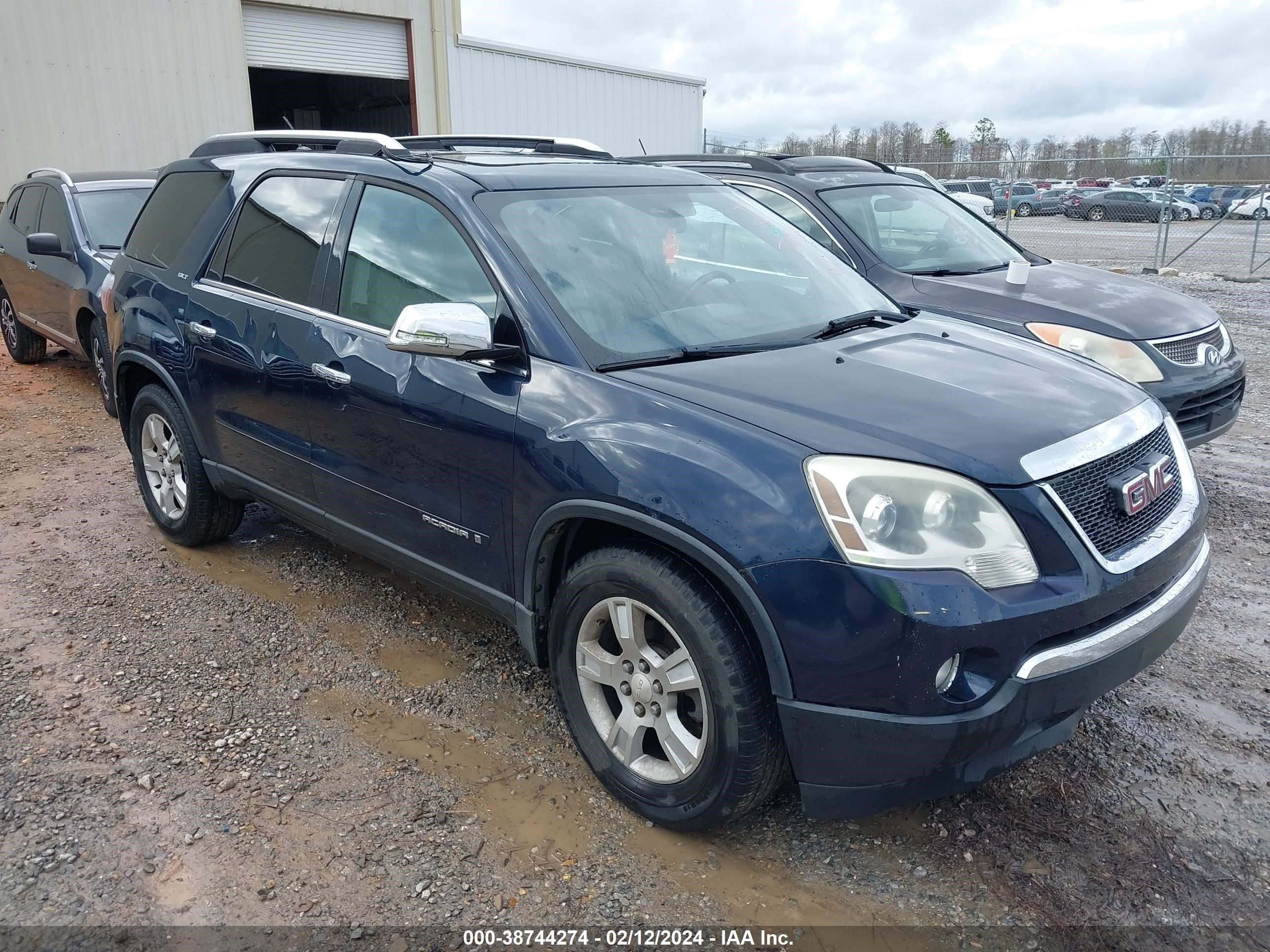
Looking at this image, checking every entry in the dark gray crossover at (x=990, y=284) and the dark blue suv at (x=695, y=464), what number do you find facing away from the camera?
0

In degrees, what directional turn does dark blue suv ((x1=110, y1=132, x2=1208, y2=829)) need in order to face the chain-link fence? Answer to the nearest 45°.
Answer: approximately 90° to its left

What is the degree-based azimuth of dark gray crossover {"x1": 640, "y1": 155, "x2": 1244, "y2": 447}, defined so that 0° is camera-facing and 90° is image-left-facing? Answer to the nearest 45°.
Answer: approximately 315°

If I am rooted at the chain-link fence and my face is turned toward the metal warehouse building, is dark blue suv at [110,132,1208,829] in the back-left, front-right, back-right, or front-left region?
front-left

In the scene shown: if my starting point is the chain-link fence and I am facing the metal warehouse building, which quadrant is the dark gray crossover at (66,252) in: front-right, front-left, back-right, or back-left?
front-left

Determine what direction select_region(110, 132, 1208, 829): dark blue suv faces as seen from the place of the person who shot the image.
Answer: facing the viewer and to the right of the viewer

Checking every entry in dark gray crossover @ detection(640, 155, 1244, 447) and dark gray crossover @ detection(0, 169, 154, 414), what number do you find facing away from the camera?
0

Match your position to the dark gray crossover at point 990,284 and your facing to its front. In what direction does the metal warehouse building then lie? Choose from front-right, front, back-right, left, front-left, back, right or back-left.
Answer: back

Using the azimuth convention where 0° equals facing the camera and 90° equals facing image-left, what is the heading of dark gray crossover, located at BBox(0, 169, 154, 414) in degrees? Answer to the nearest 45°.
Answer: approximately 315°

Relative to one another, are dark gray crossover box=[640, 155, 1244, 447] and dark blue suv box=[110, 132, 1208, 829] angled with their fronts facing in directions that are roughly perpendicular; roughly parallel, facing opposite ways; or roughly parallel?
roughly parallel

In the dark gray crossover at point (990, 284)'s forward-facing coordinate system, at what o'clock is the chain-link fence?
The chain-link fence is roughly at 8 o'clock from the dark gray crossover.
